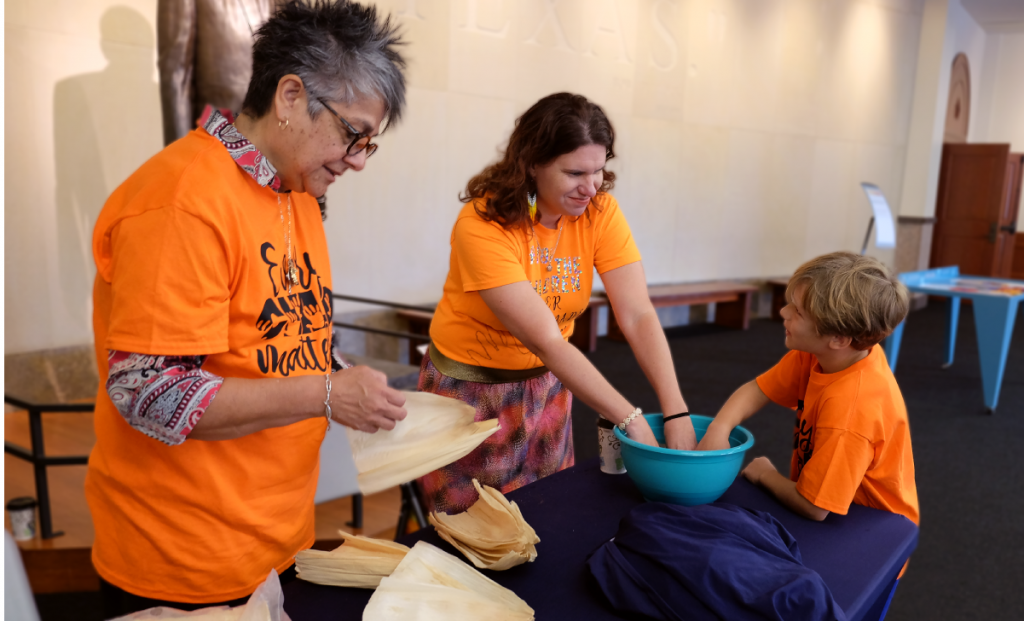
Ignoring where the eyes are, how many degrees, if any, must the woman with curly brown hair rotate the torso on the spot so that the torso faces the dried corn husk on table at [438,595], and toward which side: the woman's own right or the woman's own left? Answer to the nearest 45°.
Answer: approximately 45° to the woman's own right

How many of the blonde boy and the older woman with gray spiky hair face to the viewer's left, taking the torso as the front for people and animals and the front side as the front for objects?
1

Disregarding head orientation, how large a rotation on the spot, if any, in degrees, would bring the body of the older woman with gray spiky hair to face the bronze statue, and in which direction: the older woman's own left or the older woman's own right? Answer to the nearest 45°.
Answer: approximately 135° to the older woman's own left

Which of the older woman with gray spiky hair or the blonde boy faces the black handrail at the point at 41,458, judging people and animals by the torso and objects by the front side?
the blonde boy

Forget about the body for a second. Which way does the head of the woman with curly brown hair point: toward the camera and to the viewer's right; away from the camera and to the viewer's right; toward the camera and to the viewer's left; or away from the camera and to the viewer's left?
toward the camera and to the viewer's right

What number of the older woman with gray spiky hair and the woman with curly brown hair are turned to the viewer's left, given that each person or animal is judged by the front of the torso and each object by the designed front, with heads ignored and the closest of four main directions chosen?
0

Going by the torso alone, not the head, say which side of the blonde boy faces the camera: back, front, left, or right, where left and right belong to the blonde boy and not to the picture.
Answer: left

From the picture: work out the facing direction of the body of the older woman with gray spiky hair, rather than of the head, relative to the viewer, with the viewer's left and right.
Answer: facing the viewer and to the right of the viewer

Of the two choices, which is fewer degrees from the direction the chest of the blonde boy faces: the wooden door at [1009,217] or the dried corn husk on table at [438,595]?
the dried corn husk on table

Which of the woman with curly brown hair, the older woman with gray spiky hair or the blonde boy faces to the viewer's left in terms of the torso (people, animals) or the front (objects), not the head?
the blonde boy

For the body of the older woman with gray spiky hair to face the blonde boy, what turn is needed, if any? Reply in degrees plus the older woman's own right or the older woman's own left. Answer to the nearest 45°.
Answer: approximately 45° to the older woman's own left

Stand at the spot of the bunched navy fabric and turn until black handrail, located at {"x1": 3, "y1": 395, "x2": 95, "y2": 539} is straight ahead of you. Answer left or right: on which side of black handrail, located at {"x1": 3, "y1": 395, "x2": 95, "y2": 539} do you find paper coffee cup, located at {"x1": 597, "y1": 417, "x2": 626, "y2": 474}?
right

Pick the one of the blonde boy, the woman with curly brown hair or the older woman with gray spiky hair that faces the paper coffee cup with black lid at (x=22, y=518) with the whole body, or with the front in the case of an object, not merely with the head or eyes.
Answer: the blonde boy

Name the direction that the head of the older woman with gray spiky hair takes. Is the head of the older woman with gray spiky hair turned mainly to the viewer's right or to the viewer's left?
to the viewer's right

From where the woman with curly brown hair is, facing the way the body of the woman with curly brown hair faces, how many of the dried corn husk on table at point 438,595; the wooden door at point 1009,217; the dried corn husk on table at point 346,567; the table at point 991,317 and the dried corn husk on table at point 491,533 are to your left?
2
